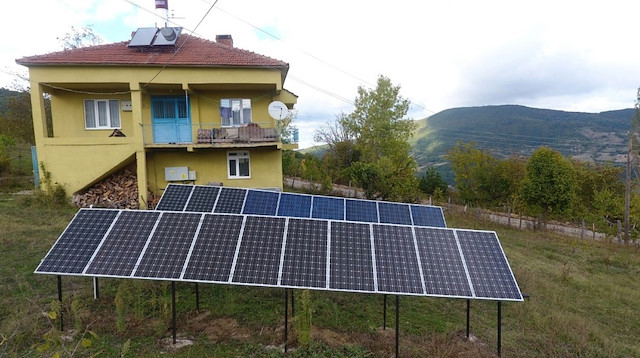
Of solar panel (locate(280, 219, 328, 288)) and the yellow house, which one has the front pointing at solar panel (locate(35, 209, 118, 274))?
the yellow house

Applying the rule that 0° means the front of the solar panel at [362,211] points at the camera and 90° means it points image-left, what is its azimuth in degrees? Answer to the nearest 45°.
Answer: approximately 0°

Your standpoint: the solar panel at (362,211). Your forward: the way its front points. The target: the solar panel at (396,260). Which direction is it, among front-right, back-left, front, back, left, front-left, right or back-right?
front

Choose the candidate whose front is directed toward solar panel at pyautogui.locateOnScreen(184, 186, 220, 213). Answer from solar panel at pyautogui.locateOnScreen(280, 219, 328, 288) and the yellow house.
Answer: the yellow house

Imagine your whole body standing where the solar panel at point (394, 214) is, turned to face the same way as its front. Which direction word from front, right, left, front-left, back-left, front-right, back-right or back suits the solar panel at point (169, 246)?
front-right

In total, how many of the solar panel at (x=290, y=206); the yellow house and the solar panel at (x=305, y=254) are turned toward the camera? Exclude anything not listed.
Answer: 3

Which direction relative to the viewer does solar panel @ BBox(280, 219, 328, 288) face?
toward the camera

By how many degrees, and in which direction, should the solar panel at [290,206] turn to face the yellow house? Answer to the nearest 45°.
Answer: approximately 135° to its right

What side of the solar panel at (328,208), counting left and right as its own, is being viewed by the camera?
front

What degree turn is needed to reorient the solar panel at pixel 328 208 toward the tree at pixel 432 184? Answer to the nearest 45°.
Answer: approximately 135° to its left

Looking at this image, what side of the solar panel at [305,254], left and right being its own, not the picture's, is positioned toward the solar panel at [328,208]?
back

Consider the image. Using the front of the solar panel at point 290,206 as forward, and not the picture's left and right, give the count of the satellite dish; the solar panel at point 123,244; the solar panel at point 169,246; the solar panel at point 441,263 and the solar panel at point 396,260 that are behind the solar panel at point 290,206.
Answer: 1

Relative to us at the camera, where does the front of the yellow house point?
facing the viewer
